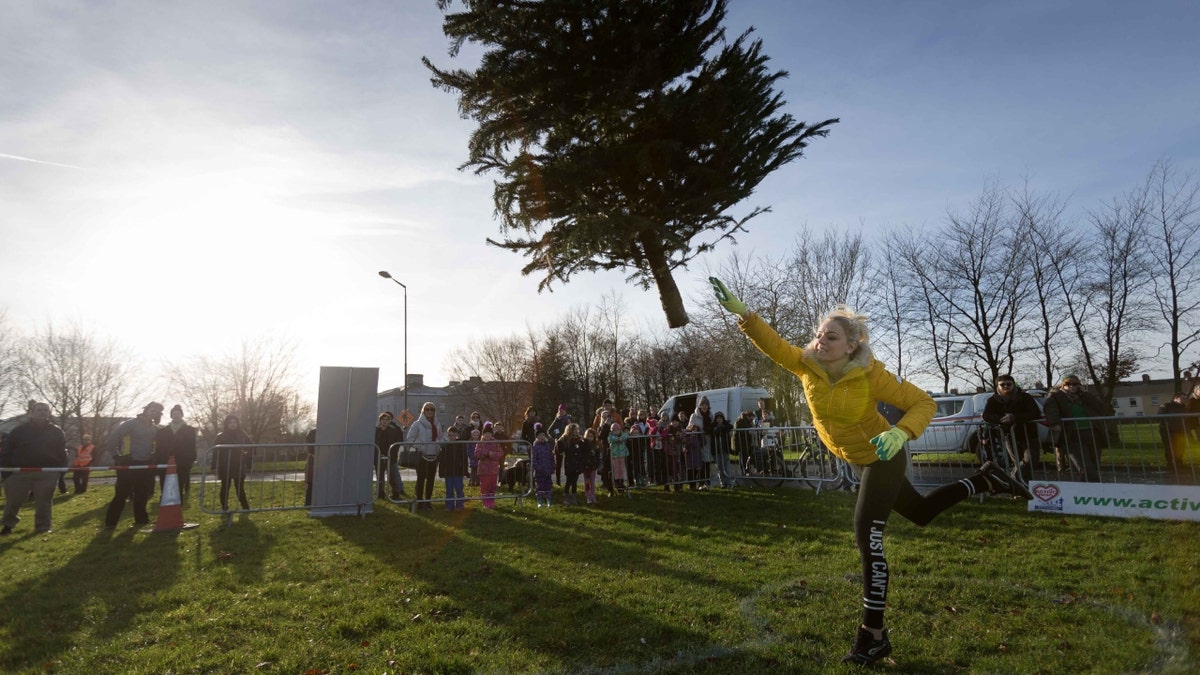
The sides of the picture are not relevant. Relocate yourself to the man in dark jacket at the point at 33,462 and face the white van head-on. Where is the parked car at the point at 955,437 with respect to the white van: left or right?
right

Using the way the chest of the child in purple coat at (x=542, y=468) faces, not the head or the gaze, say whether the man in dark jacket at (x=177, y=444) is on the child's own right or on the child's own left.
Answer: on the child's own right

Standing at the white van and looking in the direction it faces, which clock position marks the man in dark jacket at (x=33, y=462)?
The man in dark jacket is roughly at 10 o'clock from the white van.

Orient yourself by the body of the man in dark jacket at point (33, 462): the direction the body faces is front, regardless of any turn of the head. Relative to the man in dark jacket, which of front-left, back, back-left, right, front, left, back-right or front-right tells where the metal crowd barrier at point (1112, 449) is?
front-left

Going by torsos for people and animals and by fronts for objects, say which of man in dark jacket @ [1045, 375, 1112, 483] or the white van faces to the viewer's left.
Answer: the white van

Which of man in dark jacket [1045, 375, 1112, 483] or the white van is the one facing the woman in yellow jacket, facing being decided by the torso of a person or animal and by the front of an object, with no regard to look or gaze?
the man in dark jacket
